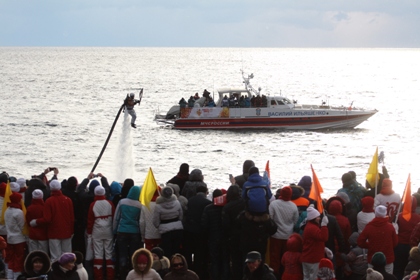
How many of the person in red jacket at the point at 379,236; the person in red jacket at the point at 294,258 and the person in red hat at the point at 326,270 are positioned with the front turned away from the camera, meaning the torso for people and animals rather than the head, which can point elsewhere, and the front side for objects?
3

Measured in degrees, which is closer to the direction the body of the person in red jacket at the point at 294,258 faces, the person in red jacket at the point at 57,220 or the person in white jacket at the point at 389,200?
the person in white jacket

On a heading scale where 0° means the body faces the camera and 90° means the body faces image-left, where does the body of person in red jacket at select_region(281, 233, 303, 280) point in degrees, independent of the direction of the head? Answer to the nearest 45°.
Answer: approximately 180°

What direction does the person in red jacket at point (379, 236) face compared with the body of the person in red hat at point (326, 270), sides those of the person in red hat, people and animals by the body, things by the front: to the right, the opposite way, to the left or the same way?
the same way

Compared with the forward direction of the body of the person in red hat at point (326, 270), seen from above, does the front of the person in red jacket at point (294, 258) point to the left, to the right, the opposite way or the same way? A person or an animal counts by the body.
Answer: the same way

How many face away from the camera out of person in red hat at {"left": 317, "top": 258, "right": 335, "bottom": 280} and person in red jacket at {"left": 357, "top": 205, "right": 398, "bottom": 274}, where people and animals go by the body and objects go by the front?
2

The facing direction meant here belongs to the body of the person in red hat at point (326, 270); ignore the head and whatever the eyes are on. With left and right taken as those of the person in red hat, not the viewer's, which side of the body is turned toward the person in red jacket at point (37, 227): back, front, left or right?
left

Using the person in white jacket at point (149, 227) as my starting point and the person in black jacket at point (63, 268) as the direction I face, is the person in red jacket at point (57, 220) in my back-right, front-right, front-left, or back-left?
front-right

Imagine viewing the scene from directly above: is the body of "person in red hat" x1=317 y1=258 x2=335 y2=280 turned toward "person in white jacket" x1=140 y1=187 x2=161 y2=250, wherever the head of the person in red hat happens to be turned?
no

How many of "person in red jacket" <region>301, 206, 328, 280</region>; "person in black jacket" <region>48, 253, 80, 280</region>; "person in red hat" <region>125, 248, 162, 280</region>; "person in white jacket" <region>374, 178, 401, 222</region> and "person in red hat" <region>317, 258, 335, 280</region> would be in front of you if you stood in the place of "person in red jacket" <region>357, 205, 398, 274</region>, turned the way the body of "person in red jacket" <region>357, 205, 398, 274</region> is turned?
1

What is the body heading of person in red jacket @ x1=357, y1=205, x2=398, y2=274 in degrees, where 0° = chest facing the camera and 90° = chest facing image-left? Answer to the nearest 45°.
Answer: approximately 180°

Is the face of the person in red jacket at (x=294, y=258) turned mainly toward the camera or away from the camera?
away from the camera

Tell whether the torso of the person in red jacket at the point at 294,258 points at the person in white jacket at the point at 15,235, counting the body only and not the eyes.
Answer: no

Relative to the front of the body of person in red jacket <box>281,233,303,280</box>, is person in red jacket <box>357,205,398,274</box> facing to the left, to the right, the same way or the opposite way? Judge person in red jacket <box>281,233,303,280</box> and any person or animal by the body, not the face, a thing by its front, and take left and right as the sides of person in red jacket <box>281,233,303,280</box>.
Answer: the same way

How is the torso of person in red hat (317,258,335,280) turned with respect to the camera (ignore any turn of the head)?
away from the camera
